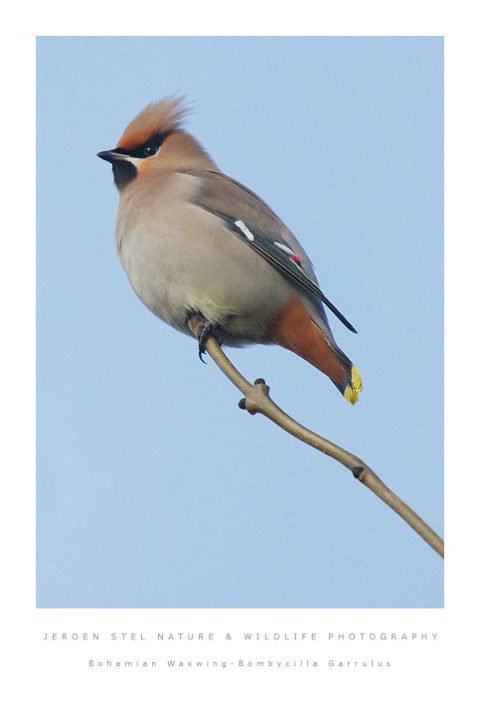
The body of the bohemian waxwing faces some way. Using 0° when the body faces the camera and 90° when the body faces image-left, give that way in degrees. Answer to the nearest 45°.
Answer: approximately 90°
